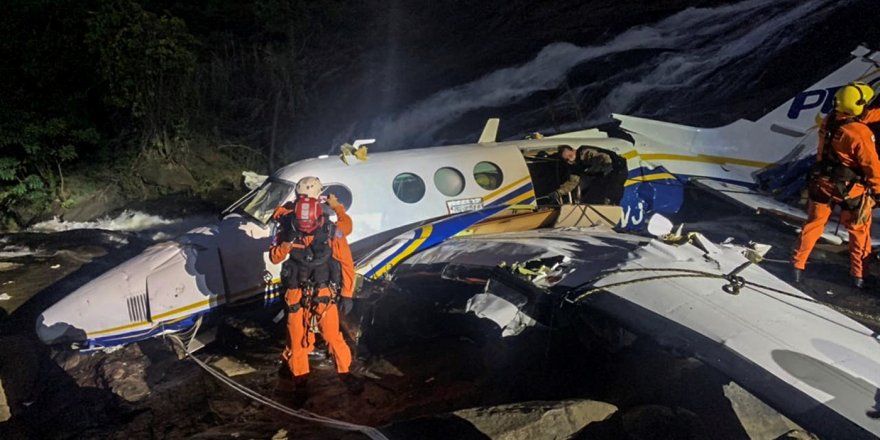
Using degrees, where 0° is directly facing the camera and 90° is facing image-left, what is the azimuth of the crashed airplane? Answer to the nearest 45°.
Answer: approximately 45°
